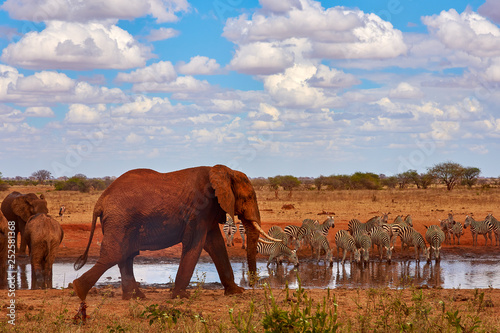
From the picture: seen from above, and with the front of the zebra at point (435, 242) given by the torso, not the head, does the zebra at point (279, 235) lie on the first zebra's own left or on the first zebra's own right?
on the first zebra's own right

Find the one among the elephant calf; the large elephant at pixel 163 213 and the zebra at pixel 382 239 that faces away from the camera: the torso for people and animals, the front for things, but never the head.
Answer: the elephant calf

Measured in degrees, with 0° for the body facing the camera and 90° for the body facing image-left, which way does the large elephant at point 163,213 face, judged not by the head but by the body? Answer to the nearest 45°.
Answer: approximately 270°

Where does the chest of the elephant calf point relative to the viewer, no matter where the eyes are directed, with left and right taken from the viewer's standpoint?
facing away from the viewer

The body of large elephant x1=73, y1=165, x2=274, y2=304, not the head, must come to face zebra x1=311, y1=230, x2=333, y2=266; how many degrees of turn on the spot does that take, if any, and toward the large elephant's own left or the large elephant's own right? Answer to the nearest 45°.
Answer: approximately 45° to the large elephant's own left
